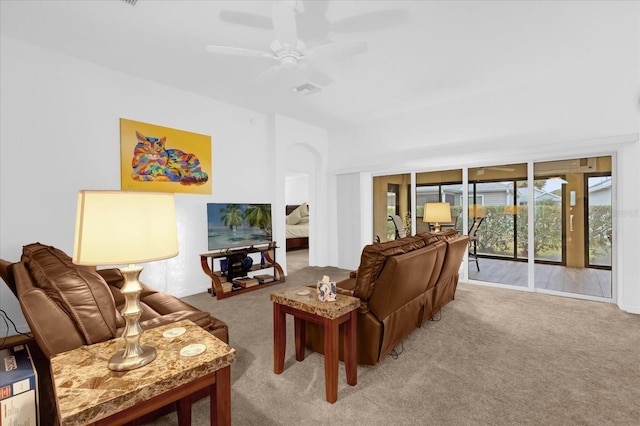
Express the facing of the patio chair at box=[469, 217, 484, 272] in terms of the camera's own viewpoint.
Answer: facing to the left of the viewer

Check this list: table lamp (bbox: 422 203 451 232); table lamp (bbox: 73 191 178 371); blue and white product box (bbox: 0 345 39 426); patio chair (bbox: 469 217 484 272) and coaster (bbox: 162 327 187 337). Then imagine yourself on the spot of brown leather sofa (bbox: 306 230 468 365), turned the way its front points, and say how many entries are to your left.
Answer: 3

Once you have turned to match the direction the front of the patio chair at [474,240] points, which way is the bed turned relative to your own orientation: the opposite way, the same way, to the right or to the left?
the opposite way

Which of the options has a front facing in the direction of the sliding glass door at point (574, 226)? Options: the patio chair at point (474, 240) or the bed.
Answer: the bed

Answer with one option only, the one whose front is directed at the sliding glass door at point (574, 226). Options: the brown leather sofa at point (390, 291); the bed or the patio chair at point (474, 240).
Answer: the bed

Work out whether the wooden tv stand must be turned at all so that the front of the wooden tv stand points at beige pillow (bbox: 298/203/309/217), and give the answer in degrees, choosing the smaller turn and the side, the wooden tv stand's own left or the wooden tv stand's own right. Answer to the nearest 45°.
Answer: approximately 90° to the wooden tv stand's own left

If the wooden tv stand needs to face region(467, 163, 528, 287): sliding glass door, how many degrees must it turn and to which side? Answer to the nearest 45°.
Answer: approximately 45° to its left

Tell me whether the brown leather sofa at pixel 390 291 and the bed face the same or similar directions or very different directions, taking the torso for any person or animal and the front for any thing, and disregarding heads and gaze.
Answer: very different directions

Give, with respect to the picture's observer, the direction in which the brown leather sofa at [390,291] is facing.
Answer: facing away from the viewer and to the left of the viewer
